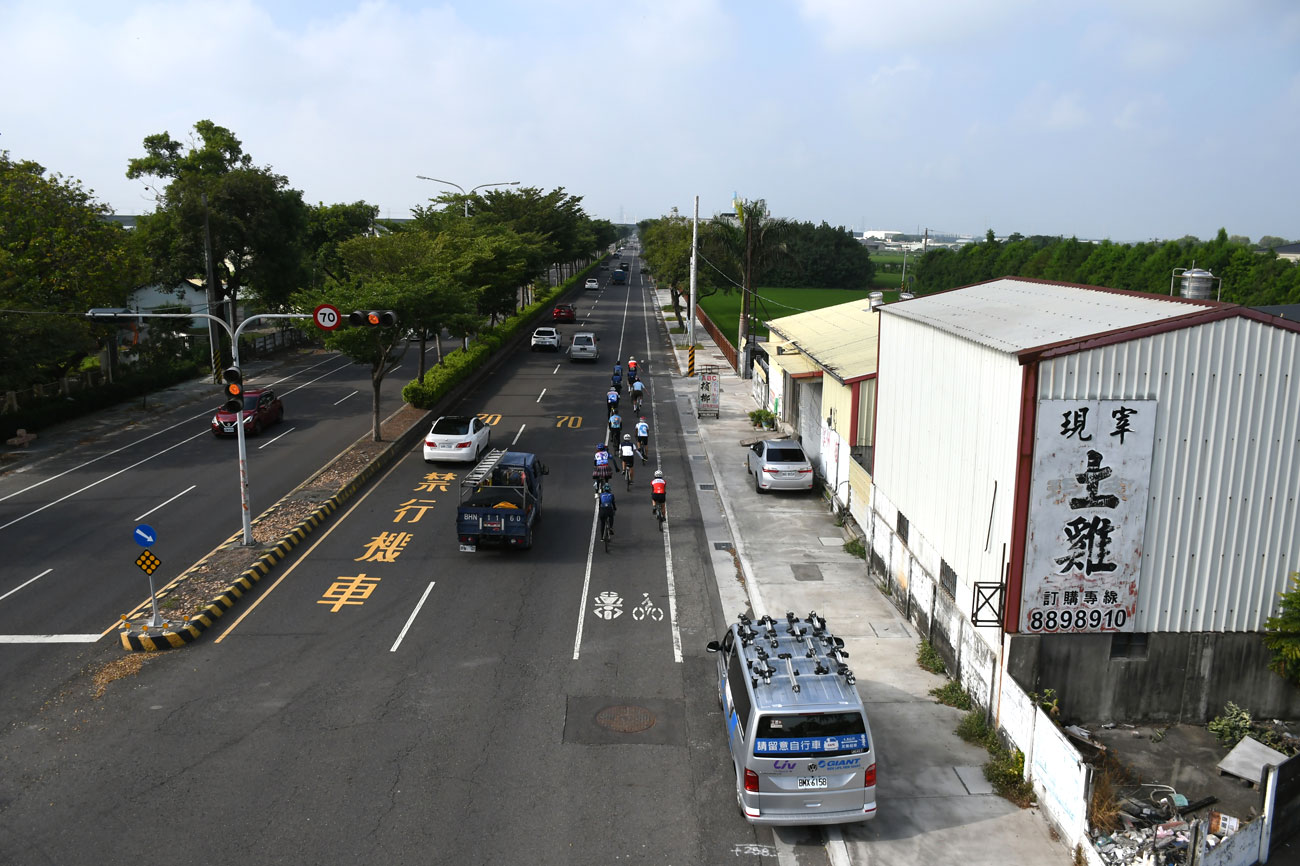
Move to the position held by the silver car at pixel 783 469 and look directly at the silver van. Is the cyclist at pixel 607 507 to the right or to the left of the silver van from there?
right

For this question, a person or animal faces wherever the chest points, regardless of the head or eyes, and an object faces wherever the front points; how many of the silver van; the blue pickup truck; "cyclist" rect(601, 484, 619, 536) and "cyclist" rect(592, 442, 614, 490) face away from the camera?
4

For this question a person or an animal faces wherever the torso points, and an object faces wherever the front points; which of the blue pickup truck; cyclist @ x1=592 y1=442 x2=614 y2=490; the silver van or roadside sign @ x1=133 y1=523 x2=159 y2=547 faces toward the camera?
the roadside sign

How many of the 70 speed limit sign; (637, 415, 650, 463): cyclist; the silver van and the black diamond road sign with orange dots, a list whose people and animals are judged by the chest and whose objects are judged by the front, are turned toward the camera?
2

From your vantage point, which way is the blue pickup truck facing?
away from the camera

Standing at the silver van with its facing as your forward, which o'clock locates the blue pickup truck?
The blue pickup truck is roughly at 11 o'clock from the silver van.

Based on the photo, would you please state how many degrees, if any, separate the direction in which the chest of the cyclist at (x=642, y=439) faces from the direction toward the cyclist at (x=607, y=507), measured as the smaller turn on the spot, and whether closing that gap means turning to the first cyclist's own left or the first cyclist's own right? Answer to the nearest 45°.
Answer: approximately 180°

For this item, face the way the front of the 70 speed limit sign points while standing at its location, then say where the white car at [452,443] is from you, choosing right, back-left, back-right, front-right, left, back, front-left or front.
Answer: back-left

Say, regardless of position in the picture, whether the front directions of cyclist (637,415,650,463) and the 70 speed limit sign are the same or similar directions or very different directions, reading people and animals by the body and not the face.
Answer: very different directions

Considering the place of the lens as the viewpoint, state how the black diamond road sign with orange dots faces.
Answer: facing the viewer

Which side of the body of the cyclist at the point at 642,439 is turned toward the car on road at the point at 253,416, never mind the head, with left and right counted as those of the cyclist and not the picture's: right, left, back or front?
left

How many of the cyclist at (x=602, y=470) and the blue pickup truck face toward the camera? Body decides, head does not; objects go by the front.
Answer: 0

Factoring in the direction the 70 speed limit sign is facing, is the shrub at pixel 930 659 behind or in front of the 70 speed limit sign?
in front

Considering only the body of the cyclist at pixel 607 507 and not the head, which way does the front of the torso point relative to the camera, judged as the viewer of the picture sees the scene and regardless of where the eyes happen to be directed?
away from the camera

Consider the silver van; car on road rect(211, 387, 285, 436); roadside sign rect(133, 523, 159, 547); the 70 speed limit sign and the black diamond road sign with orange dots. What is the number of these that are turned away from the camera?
1

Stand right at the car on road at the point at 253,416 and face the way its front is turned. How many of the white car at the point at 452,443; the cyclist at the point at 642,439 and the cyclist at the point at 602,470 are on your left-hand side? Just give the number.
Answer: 3

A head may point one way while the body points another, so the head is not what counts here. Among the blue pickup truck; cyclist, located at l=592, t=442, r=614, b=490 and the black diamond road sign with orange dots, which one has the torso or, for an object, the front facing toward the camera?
the black diamond road sign with orange dots

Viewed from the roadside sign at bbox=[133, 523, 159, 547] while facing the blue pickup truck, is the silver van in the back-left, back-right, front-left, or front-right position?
front-right

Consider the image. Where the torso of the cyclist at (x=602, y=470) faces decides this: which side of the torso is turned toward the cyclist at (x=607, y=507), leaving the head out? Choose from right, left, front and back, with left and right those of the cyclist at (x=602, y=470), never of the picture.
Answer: back
